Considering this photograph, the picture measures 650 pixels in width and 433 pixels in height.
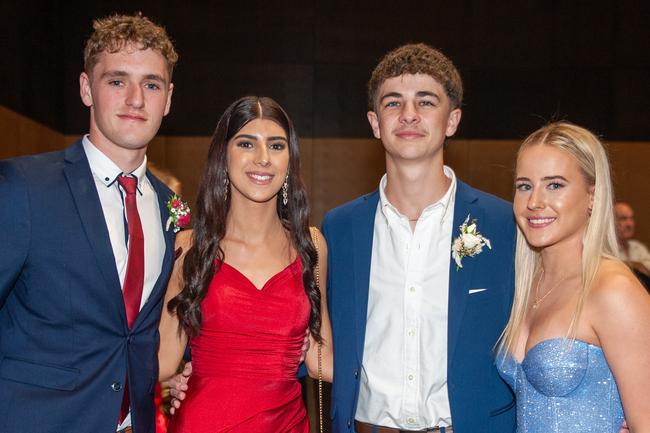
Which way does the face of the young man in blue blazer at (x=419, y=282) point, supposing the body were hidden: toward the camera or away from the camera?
toward the camera

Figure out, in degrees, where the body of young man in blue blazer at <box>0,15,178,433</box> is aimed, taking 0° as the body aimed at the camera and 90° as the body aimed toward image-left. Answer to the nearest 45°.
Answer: approximately 315°

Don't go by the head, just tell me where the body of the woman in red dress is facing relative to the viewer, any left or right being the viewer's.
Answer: facing the viewer

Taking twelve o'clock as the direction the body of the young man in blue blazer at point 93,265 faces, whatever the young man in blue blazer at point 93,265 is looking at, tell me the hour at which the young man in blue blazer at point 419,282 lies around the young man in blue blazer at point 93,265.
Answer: the young man in blue blazer at point 419,282 is roughly at 10 o'clock from the young man in blue blazer at point 93,265.

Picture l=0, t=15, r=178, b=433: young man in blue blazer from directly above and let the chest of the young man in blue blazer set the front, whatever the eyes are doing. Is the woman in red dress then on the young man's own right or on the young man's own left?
on the young man's own left

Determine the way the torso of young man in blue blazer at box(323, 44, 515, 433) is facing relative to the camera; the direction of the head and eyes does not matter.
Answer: toward the camera

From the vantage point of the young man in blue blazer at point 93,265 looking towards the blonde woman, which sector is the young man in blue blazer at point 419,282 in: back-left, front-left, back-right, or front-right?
front-left

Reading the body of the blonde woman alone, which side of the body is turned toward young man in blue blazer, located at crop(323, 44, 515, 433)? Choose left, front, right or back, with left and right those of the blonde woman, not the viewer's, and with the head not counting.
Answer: right

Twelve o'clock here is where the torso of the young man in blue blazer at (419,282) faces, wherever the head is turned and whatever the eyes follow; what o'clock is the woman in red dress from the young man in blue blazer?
The woman in red dress is roughly at 3 o'clock from the young man in blue blazer.

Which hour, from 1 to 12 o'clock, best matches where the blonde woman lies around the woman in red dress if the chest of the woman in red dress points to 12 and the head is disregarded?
The blonde woman is roughly at 10 o'clock from the woman in red dress.

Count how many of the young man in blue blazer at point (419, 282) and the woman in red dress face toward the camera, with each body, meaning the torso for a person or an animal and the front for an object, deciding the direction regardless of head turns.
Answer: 2

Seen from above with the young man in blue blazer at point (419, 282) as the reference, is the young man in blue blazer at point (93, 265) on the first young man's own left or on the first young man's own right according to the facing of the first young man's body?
on the first young man's own right
